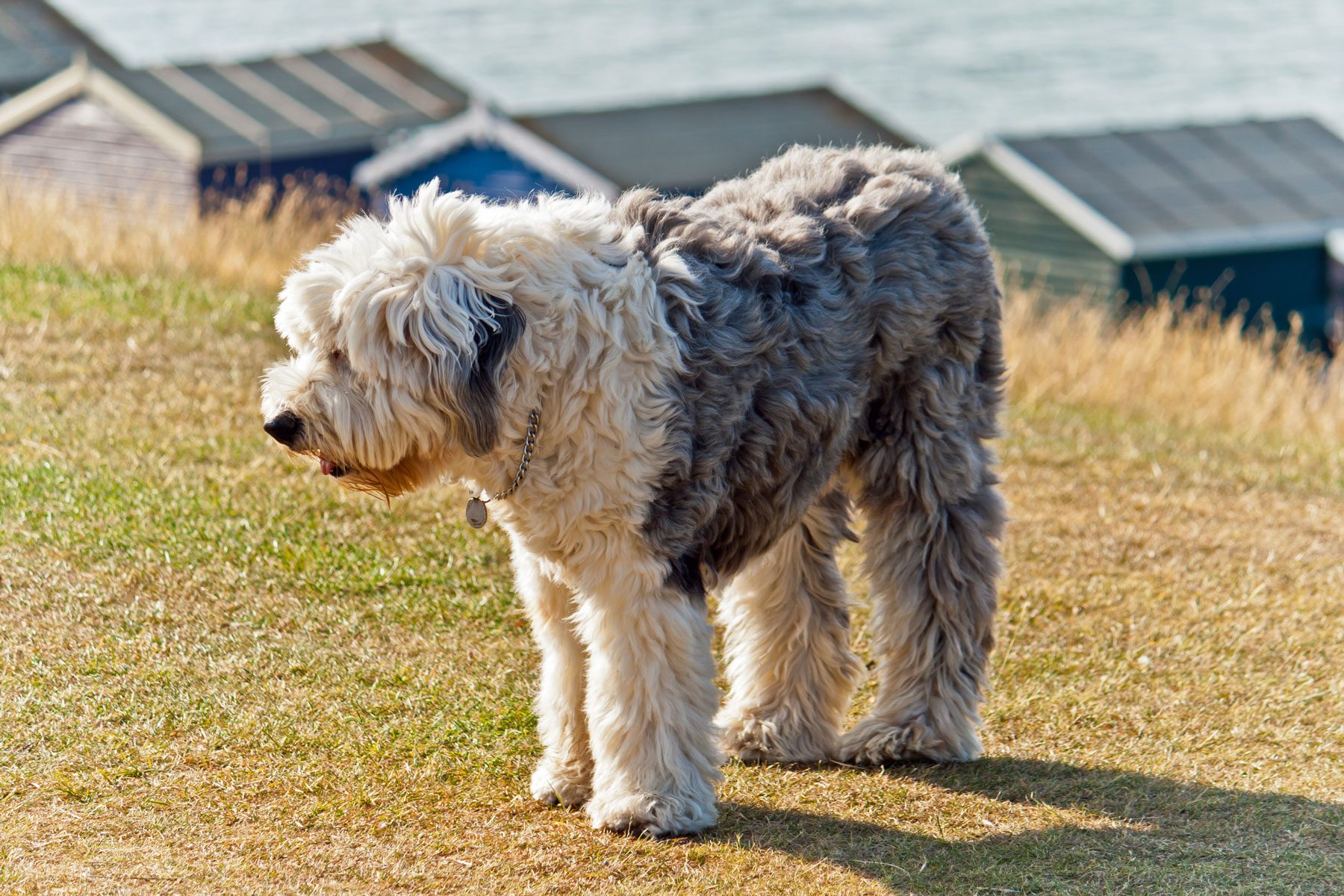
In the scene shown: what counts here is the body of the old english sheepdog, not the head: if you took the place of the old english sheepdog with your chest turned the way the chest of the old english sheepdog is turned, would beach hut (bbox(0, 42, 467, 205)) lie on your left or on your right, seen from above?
on your right

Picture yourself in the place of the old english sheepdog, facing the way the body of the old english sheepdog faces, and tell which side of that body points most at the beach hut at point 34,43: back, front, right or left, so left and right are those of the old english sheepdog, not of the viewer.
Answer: right

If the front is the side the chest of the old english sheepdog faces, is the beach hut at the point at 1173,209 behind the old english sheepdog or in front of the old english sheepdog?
behind

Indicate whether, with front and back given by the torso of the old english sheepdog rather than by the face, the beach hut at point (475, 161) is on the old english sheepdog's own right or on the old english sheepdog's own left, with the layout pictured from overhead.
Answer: on the old english sheepdog's own right

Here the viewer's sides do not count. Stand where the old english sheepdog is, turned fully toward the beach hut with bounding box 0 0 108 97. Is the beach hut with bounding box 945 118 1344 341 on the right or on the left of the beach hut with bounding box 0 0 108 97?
right

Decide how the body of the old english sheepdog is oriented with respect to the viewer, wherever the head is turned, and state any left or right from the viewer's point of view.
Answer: facing the viewer and to the left of the viewer

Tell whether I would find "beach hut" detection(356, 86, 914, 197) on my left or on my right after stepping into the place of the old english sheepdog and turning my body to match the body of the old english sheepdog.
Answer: on my right
